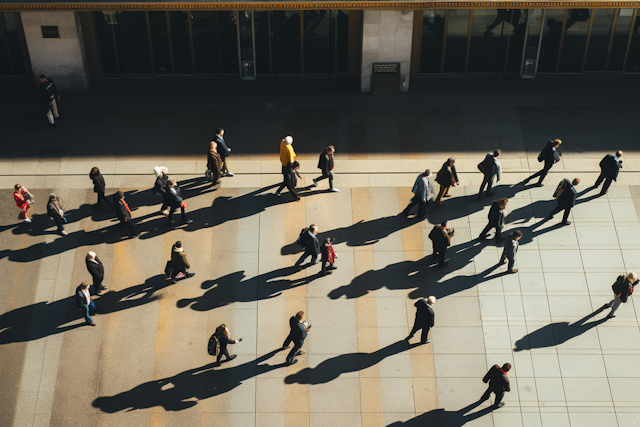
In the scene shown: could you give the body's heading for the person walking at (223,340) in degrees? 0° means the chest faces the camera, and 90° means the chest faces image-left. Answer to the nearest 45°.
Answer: approximately 270°

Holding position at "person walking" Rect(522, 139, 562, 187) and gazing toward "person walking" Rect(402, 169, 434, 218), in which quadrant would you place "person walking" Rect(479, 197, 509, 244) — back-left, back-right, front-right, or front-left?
front-left

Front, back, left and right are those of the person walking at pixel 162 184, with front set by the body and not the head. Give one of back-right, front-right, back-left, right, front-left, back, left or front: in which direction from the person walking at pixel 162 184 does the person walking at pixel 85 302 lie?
back-right
